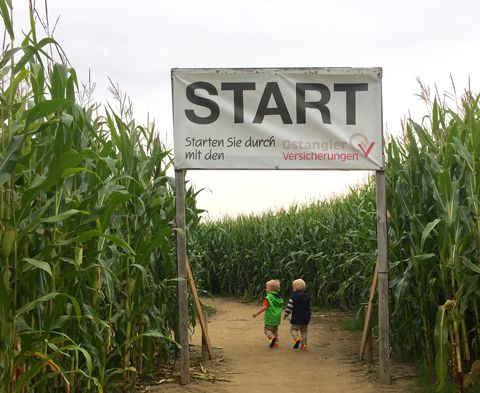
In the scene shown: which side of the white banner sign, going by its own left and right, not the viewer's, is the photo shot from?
front

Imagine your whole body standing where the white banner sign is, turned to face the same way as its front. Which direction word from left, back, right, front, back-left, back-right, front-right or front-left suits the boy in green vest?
back

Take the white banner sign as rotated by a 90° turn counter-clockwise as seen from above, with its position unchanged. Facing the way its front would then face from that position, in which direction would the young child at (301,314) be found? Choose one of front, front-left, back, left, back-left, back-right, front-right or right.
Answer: left

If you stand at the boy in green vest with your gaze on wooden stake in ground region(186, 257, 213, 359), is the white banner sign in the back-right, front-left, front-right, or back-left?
front-left

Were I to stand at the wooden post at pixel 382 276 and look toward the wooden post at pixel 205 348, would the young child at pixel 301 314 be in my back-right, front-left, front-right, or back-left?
front-right

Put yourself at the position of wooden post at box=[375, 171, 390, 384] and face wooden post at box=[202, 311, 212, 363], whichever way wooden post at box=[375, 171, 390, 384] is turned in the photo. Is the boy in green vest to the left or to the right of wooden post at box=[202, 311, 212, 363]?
right
